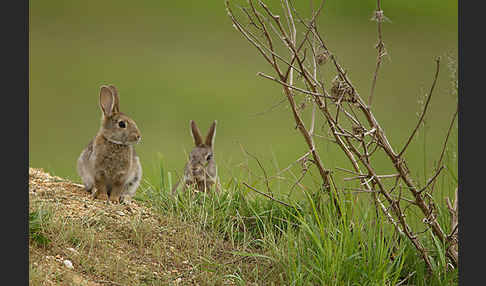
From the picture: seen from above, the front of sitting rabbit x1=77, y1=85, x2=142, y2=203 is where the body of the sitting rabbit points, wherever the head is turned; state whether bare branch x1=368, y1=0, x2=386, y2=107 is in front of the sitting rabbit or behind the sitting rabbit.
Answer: in front

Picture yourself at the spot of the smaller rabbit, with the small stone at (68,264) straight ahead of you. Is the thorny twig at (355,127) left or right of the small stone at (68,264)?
left

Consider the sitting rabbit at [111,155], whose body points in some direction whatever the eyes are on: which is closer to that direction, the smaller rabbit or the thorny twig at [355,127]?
the thorny twig

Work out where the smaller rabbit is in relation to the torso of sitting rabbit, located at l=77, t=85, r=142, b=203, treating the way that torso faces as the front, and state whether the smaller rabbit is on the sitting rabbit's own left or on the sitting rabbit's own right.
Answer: on the sitting rabbit's own left

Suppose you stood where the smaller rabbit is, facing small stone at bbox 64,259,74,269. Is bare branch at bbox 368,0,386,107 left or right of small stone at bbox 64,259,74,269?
left

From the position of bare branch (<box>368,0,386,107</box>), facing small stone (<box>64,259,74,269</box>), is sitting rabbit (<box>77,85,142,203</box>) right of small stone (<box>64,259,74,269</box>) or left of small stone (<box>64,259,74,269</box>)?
right

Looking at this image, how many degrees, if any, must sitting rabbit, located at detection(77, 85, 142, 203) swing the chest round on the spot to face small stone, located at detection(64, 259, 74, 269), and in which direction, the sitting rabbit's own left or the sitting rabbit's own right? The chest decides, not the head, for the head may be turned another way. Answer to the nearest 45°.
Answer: approximately 45° to the sitting rabbit's own right

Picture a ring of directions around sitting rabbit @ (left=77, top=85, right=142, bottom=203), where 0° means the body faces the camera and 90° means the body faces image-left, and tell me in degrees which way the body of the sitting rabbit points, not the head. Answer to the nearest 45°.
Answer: approximately 315°
